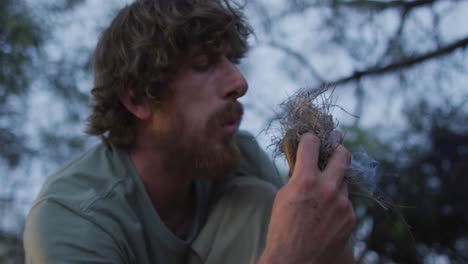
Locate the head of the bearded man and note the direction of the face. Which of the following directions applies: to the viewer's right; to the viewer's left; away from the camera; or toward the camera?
to the viewer's right

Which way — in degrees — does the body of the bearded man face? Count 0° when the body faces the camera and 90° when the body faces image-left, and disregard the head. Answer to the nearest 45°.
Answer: approximately 315°

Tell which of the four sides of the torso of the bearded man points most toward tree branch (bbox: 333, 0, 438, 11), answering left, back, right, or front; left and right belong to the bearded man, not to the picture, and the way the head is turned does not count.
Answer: left

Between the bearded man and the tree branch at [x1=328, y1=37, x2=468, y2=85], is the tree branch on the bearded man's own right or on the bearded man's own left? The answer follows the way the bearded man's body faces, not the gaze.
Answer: on the bearded man's own left
